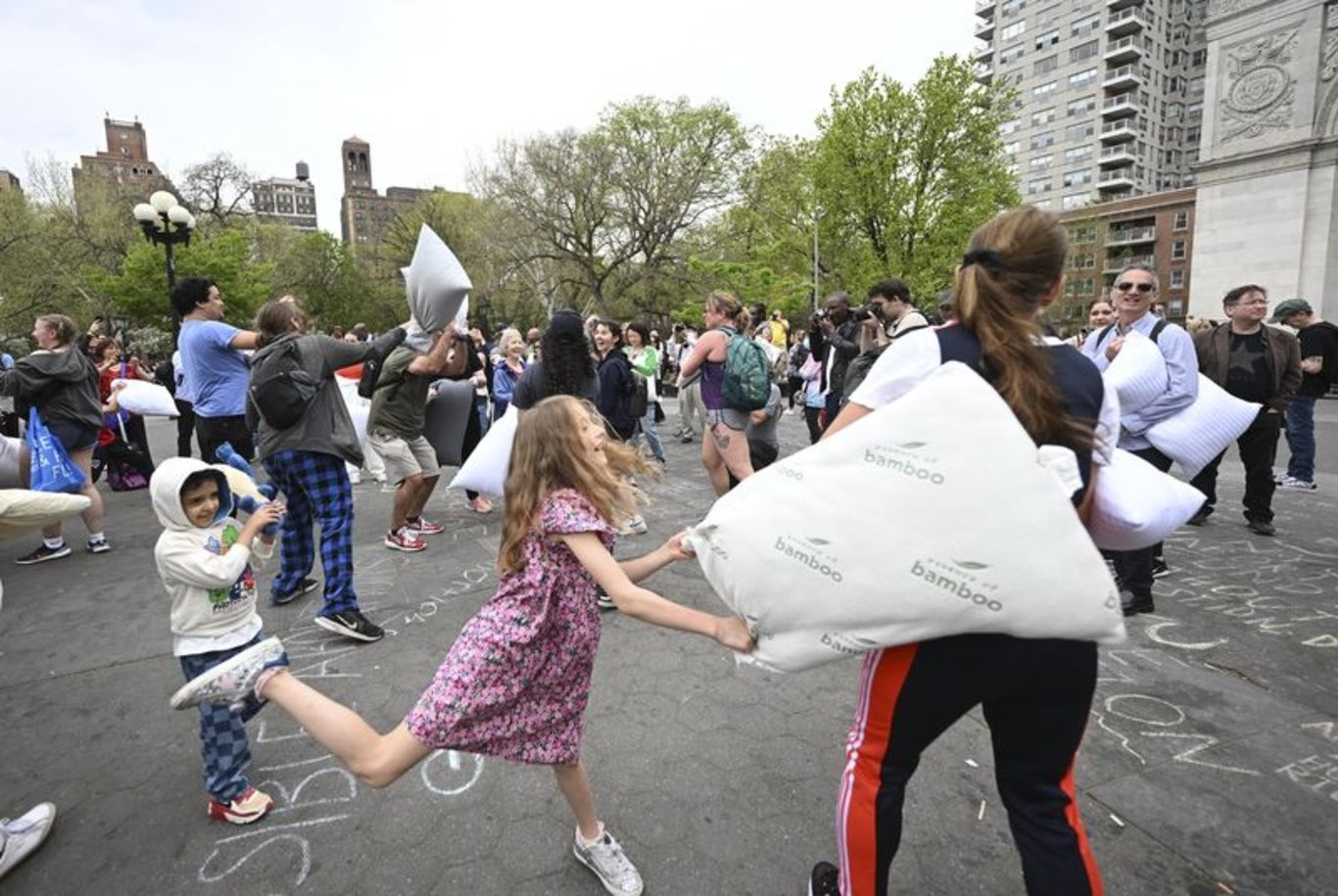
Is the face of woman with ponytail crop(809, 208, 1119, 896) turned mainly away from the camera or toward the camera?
away from the camera

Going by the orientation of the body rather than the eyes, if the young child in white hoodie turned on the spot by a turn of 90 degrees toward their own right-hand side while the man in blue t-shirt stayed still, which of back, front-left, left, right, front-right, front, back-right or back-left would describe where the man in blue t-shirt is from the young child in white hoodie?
back-right

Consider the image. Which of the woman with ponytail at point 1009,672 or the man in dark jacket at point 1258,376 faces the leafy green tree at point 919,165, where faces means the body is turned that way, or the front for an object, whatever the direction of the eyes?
the woman with ponytail

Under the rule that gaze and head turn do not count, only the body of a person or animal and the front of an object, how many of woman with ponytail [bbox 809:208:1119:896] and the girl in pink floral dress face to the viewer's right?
1

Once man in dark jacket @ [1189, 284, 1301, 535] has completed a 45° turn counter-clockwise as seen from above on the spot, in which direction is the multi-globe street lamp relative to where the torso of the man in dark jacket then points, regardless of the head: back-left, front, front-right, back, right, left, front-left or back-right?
back-right

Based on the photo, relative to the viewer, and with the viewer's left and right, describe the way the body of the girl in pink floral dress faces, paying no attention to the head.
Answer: facing to the right of the viewer

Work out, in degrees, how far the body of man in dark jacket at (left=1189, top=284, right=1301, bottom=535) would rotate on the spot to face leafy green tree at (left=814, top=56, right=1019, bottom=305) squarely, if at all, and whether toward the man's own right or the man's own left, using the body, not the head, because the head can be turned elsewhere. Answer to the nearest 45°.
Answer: approximately 135° to the man's own right

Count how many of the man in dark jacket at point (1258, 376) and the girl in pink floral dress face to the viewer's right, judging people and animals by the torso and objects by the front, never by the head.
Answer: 1

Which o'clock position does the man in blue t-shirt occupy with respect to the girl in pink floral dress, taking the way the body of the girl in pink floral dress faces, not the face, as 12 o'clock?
The man in blue t-shirt is roughly at 8 o'clock from the girl in pink floral dress.

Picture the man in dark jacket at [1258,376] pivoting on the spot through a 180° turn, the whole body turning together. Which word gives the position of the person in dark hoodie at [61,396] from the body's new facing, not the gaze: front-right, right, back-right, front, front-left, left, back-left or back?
back-left

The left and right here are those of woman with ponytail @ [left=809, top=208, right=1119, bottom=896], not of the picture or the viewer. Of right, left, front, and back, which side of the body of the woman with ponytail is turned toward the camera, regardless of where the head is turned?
back

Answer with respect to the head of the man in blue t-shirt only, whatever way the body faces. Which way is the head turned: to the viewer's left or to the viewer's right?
to the viewer's right
